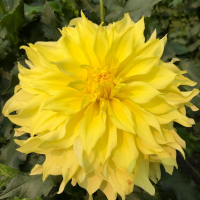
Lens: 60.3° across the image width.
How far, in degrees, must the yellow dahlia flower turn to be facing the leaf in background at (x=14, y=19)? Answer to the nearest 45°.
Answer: approximately 135° to its right

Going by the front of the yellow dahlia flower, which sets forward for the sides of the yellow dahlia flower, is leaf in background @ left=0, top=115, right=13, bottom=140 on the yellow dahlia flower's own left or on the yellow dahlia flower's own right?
on the yellow dahlia flower's own right

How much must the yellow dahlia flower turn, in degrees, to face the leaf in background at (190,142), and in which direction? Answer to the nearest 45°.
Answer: approximately 135° to its left

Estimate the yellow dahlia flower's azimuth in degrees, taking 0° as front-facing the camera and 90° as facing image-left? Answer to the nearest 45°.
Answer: approximately 0°

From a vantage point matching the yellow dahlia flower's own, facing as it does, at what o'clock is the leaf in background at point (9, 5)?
The leaf in background is roughly at 5 o'clock from the yellow dahlia flower.

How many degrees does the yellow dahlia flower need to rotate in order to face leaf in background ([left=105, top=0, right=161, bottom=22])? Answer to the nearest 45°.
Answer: approximately 180°

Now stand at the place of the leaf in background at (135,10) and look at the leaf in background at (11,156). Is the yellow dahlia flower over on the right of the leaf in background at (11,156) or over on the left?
left
